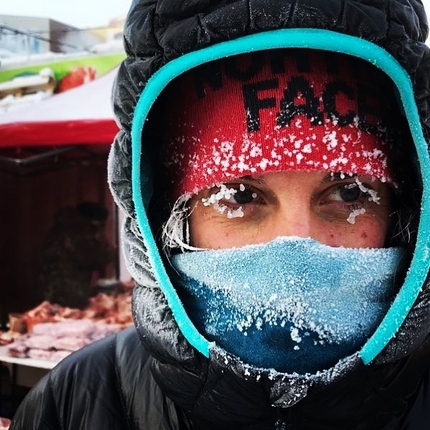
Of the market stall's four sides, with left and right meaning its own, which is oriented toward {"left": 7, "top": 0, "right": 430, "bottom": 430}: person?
front

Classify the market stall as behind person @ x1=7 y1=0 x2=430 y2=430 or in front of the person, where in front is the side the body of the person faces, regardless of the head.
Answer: behind

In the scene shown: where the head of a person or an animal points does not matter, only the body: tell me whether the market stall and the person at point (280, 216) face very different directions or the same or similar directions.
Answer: same or similar directions

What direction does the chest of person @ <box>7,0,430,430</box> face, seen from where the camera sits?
toward the camera

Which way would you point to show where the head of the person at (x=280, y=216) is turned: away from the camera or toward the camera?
toward the camera

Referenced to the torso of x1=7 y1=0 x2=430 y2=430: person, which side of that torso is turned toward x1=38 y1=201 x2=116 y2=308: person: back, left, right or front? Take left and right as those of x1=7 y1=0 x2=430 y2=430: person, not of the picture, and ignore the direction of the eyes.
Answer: back

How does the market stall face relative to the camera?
toward the camera
